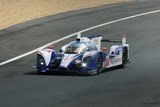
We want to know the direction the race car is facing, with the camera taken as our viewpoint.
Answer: facing the viewer and to the left of the viewer
